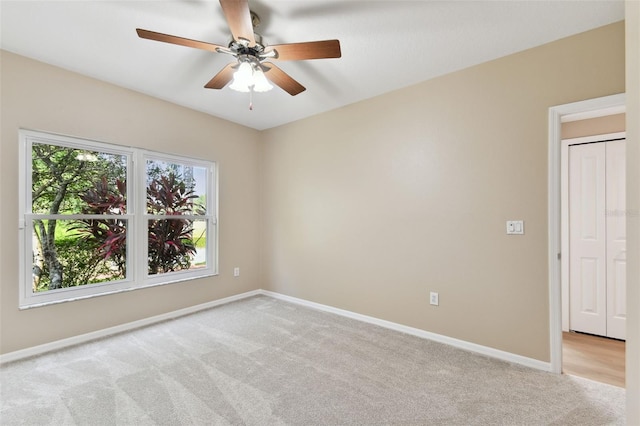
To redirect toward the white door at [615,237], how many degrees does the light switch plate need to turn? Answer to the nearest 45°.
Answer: approximately 135° to its left

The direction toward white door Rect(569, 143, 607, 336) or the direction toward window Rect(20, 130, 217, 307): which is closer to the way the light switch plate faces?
the window

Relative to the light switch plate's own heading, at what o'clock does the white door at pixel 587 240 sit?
The white door is roughly at 7 o'clock from the light switch plate.

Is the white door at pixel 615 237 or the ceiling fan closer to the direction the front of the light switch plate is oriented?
the ceiling fan

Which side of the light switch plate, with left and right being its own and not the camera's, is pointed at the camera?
front

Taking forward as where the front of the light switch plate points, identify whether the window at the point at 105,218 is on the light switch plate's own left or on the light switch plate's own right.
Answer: on the light switch plate's own right

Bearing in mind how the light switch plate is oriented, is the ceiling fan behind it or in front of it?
in front

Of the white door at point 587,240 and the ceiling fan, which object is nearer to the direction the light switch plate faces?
the ceiling fan

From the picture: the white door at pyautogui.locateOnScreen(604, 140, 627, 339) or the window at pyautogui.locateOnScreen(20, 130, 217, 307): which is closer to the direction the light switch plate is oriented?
the window
